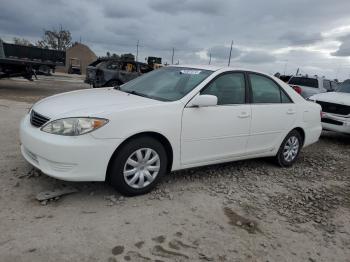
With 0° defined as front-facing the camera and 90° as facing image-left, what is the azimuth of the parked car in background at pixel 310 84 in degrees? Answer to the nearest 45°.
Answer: approximately 225°

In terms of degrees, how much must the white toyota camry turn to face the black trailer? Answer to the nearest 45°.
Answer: approximately 90° to its right

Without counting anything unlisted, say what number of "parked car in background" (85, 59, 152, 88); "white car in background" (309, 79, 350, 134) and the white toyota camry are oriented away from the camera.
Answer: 0

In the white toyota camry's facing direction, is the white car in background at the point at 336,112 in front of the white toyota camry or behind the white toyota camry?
behind

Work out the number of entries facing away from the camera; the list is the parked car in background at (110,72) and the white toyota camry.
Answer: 0

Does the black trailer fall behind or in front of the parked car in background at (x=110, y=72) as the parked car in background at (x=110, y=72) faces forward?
in front

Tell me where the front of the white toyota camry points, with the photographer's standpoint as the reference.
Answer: facing the viewer and to the left of the viewer

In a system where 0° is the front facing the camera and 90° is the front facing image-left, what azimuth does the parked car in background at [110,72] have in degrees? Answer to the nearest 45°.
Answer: approximately 45°

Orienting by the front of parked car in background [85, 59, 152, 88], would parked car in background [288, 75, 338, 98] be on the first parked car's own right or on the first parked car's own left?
on the first parked car's own left

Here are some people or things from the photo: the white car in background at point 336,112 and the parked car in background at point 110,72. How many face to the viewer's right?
0

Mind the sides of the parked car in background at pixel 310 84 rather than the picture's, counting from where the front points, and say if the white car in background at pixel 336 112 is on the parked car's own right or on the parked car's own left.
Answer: on the parked car's own right

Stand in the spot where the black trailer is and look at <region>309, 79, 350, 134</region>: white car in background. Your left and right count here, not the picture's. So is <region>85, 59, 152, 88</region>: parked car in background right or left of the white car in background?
left

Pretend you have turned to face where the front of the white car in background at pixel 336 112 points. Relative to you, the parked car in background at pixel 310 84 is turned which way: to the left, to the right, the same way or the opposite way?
the opposite way

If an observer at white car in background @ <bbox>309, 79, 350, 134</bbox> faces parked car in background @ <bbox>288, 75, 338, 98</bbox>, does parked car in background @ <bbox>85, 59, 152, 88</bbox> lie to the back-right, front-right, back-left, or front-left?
front-left
